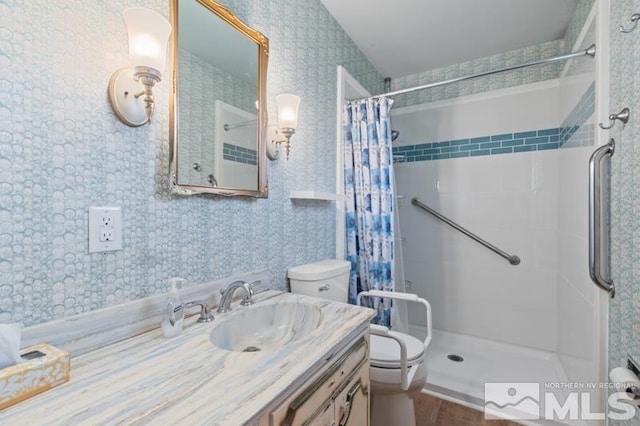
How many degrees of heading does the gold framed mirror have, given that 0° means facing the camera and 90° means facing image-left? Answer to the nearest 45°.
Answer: approximately 315°

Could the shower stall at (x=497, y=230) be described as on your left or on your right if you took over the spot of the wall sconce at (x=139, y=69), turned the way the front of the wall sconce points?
on your left

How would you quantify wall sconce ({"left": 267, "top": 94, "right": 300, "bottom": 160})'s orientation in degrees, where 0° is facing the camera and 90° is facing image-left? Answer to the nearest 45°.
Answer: approximately 315°

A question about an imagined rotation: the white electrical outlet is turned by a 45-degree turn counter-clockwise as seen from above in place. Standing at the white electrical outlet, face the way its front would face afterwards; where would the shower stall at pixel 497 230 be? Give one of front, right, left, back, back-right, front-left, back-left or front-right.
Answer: front-left

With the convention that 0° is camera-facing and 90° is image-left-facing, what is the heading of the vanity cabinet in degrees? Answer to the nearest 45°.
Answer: approximately 315°

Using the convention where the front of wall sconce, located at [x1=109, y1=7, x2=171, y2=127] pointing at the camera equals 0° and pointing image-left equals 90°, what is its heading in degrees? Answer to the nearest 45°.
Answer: approximately 315°
